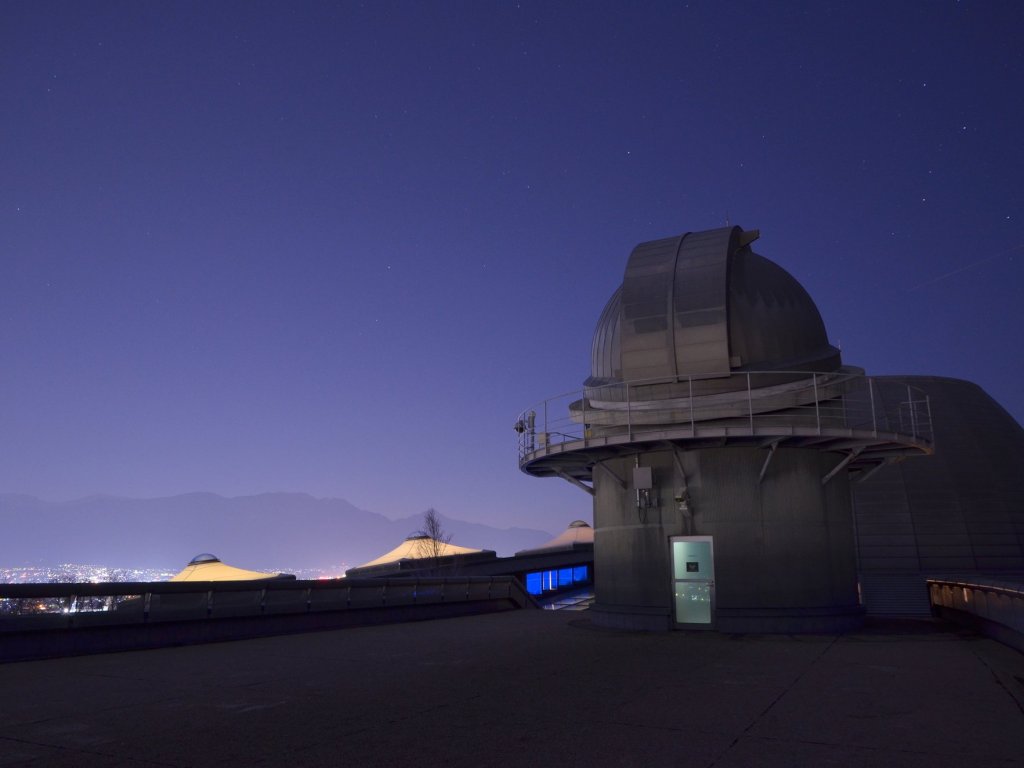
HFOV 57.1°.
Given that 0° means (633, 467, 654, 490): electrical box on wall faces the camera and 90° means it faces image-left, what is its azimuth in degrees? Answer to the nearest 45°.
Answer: approximately 0°
